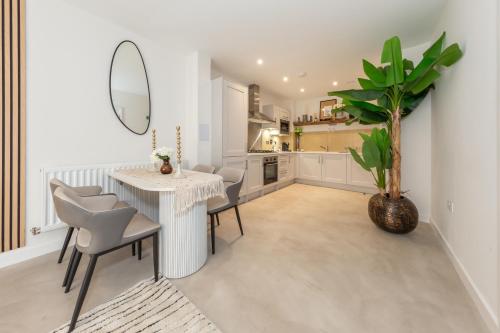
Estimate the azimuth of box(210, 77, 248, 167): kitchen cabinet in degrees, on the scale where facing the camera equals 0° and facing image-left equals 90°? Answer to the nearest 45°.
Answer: approximately 315°

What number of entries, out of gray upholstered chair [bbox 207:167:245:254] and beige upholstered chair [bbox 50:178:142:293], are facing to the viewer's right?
1

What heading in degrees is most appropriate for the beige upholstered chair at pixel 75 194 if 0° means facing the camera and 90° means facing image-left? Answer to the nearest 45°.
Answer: approximately 270°

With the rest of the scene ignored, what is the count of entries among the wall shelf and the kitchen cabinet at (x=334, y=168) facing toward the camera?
2

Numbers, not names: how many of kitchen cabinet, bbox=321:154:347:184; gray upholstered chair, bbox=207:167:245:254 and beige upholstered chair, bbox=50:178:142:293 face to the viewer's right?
1

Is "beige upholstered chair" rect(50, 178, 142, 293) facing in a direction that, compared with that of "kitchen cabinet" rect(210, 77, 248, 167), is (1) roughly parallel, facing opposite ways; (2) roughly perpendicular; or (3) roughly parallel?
roughly perpendicular

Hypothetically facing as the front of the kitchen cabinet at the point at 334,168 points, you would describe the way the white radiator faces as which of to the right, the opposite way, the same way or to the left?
to the left

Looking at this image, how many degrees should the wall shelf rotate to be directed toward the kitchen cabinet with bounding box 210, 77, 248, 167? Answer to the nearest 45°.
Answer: approximately 45° to its right

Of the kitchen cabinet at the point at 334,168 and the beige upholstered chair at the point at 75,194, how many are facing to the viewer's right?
1

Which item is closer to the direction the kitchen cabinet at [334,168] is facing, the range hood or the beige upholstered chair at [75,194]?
the beige upholstered chair

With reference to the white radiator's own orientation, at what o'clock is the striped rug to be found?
The striped rug is roughly at 1 o'clock from the white radiator.

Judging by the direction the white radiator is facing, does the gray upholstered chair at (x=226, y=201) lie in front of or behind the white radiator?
in front

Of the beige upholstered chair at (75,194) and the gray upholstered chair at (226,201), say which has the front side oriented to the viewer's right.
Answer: the beige upholstered chair at (75,194)
